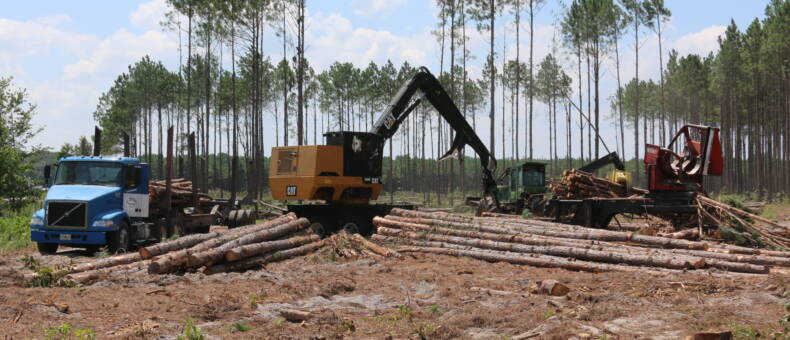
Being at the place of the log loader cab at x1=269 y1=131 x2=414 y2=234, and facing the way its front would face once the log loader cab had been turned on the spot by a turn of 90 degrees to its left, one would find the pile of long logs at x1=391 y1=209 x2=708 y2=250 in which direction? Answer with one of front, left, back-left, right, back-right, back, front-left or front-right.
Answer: back-right

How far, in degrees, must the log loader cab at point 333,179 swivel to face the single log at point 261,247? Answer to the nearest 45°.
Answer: approximately 90° to its right

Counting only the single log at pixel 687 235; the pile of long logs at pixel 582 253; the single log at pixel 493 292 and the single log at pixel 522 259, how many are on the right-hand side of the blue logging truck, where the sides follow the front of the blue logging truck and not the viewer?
0

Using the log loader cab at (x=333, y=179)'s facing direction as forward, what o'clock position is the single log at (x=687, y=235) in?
The single log is roughly at 1 o'clock from the log loader cab.

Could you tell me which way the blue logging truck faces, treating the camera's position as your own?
facing the viewer and to the left of the viewer

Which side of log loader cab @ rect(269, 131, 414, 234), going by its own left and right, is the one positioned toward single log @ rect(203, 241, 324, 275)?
right

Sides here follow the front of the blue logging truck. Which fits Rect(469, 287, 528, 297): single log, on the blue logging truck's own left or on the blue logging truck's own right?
on the blue logging truck's own left

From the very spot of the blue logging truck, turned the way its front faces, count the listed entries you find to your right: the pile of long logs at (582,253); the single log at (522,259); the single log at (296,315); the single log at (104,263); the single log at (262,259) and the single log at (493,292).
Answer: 0

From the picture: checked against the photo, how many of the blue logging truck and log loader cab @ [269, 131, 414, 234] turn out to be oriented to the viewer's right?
1

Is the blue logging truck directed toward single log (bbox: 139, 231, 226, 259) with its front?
no

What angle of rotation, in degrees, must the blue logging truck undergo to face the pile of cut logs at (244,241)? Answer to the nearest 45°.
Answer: approximately 90° to its left

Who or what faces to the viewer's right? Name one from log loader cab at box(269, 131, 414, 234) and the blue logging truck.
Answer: the log loader cab

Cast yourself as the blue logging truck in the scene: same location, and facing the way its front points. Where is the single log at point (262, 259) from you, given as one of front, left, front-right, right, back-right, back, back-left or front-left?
left

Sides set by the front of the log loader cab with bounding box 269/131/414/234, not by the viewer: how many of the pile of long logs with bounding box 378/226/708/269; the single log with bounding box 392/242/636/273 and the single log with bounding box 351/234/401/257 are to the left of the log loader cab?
0

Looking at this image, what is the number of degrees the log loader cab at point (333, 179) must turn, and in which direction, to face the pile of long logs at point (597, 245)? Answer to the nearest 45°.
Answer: approximately 45° to its right

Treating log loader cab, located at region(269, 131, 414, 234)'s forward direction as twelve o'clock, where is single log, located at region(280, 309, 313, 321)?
The single log is roughly at 3 o'clock from the log loader cab.

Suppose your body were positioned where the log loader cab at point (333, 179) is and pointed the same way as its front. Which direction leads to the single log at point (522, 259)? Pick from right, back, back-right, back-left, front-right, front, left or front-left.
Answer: front-right

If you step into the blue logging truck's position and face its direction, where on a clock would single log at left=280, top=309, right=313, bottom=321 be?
The single log is roughly at 10 o'clock from the blue logging truck.

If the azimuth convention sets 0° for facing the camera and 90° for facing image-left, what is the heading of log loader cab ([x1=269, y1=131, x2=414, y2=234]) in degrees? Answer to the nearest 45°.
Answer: approximately 270°
